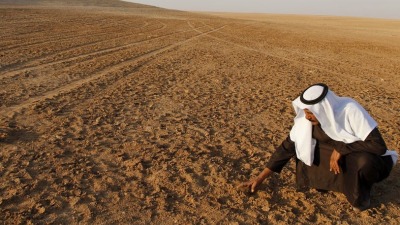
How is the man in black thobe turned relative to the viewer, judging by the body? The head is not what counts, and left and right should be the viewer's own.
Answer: facing the viewer and to the left of the viewer
